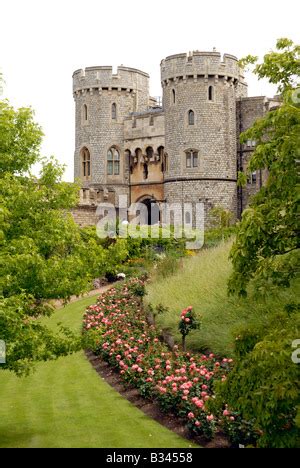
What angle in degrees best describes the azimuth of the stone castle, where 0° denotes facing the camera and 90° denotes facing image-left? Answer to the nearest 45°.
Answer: approximately 45°

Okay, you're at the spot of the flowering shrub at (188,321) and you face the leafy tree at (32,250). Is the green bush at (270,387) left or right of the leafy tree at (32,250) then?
left
